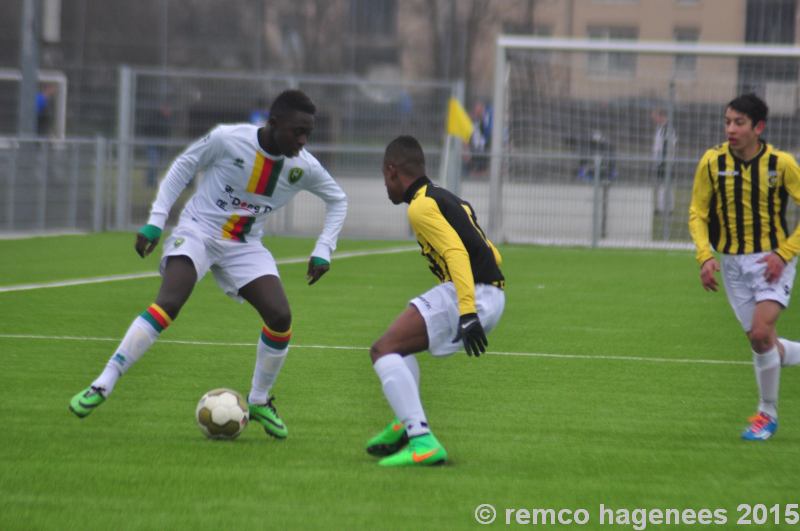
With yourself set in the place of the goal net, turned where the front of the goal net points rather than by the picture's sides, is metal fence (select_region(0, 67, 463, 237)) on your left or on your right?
on your right

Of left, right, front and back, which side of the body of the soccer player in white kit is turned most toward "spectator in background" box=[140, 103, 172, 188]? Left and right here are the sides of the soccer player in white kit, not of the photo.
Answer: back

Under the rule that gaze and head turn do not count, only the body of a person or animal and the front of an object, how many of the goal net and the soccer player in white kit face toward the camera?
2

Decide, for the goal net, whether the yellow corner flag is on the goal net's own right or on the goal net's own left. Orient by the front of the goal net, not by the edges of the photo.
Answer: on the goal net's own right

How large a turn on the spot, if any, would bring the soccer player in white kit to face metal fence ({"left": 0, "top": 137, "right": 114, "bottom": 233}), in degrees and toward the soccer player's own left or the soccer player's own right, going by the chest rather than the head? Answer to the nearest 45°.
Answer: approximately 180°

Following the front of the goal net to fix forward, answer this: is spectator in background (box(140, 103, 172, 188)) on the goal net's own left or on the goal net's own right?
on the goal net's own right

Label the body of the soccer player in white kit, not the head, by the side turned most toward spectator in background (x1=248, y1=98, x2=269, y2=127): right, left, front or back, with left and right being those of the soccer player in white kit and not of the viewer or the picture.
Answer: back

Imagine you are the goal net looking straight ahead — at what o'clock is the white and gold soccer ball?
The white and gold soccer ball is roughly at 12 o'clock from the goal net.

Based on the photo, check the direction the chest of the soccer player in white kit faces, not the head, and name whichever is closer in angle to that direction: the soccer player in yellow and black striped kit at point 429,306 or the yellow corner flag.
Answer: the soccer player in yellow and black striped kit

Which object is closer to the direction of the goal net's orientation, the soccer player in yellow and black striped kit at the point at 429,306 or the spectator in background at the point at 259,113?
the soccer player in yellow and black striped kit

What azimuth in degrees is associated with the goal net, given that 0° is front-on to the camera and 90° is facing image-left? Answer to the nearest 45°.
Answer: approximately 0°
